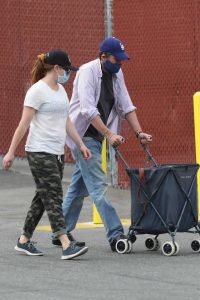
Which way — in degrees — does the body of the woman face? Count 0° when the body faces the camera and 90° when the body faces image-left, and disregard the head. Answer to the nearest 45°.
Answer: approximately 315°

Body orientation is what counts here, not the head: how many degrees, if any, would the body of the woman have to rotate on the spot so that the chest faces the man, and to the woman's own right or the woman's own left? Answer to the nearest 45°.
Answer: approximately 90° to the woman's own left

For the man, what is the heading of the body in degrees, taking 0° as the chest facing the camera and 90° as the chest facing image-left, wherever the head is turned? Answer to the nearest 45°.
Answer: approximately 315°

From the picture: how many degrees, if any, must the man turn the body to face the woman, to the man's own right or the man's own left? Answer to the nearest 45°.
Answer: approximately 90° to the man's own right
